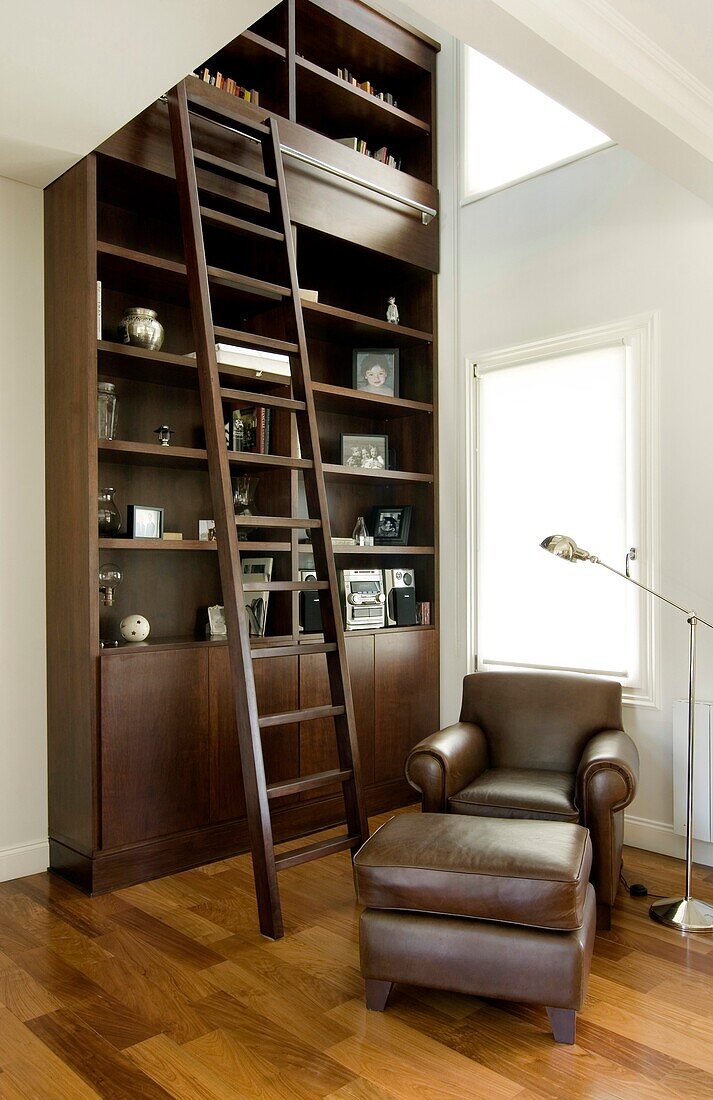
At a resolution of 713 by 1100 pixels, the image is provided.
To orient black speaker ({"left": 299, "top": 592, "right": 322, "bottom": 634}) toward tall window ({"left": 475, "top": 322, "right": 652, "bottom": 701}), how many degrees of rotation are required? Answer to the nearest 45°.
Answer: approximately 45° to its left

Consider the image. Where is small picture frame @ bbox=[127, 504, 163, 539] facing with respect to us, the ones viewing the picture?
facing the viewer and to the right of the viewer

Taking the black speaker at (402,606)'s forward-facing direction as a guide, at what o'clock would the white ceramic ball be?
The white ceramic ball is roughly at 3 o'clock from the black speaker.

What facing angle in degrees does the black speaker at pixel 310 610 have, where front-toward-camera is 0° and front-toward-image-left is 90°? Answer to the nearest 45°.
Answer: approximately 315°

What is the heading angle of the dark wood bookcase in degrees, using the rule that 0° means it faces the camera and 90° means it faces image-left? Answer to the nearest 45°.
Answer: approximately 315°

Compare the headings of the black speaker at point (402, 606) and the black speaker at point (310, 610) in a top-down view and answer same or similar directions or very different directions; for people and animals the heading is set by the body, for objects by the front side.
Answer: same or similar directions

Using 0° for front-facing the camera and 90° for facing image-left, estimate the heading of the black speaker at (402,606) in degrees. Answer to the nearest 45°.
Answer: approximately 315°

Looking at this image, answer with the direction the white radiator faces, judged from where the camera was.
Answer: facing the viewer and to the left of the viewer

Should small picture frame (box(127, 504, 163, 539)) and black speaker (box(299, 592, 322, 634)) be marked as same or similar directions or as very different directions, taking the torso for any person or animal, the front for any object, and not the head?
same or similar directions

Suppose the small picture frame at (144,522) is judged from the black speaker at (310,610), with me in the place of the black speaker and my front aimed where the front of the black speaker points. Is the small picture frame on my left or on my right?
on my right

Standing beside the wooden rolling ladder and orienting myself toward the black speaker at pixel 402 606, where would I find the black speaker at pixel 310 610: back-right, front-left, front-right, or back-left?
front-left

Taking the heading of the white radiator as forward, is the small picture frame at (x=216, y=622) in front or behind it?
in front

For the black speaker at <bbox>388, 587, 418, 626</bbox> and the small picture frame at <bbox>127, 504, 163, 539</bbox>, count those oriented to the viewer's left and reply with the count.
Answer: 0

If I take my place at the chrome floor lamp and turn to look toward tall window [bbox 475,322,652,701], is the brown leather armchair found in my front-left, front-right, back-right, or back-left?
front-left

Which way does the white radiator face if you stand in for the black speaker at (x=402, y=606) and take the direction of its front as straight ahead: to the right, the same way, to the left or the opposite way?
to the right
